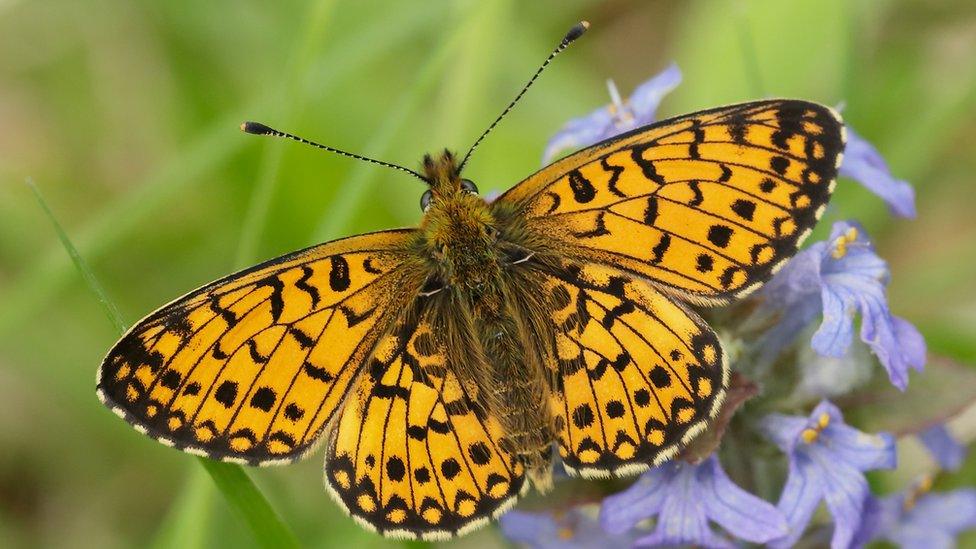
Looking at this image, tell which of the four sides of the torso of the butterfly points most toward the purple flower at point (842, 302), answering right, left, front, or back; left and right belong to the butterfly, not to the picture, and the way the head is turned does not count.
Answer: right

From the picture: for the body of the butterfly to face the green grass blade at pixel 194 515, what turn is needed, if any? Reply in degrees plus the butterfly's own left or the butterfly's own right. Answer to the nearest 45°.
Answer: approximately 45° to the butterfly's own left

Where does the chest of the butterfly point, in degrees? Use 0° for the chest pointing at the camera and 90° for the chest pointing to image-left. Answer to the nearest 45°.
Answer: approximately 180°

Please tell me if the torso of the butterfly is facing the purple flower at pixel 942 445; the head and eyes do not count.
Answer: no
